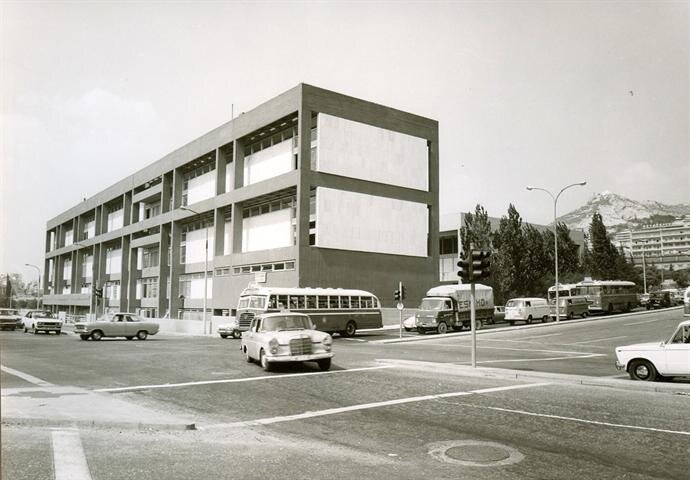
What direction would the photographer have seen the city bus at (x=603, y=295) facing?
facing the viewer and to the left of the viewer

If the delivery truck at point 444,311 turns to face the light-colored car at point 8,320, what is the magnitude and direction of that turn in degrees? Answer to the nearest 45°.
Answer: approximately 45° to its right

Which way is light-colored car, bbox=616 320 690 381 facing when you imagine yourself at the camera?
facing to the left of the viewer

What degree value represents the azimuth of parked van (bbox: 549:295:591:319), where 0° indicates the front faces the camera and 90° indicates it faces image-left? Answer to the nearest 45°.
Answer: approximately 45°

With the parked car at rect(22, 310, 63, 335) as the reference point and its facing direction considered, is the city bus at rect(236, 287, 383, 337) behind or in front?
in front

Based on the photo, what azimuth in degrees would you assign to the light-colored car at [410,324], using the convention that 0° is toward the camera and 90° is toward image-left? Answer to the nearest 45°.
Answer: approximately 45°

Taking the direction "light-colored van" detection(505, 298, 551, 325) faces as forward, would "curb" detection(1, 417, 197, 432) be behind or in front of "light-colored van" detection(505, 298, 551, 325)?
in front

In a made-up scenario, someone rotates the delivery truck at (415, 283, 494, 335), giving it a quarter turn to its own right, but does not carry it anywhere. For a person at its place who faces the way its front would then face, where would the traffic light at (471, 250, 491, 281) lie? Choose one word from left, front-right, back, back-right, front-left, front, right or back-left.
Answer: back-left

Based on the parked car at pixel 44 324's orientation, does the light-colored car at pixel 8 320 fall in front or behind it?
behind

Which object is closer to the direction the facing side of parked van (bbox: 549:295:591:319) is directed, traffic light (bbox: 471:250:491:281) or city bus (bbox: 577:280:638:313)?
the traffic light

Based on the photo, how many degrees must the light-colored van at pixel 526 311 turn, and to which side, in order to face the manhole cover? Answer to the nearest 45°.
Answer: approximately 45° to its left

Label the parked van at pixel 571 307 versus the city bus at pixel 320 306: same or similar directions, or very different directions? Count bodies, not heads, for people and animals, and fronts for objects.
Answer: same or similar directions

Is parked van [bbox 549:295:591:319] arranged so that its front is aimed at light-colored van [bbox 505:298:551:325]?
yes

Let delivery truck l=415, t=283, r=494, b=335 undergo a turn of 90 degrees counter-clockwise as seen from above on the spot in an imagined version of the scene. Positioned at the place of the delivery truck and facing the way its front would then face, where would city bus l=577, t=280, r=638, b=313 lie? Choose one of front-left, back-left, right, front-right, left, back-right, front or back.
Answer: left

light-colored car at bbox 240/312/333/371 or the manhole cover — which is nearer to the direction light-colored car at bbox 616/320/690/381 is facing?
the light-colored car
